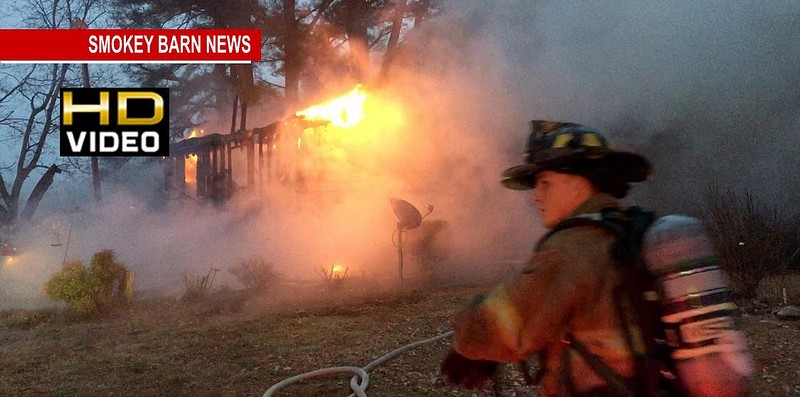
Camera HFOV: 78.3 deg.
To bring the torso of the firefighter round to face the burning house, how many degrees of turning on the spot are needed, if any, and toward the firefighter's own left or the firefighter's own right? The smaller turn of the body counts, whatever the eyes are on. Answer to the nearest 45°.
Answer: approximately 45° to the firefighter's own right

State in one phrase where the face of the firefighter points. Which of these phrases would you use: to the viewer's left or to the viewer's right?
to the viewer's left

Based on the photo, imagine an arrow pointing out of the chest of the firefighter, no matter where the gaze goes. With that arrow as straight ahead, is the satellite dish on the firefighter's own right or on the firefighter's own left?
on the firefighter's own right

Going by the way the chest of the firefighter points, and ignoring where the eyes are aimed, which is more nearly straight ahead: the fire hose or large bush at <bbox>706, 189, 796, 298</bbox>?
the fire hose

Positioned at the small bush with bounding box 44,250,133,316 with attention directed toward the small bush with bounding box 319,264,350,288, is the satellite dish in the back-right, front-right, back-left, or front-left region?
front-right

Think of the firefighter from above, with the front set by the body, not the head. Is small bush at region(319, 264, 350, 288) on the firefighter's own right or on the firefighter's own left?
on the firefighter's own right

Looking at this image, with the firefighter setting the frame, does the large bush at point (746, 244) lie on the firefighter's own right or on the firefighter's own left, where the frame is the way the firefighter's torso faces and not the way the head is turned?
on the firefighter's own right

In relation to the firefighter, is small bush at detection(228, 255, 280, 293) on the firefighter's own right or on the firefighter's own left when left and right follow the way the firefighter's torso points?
on the firefighter's own right

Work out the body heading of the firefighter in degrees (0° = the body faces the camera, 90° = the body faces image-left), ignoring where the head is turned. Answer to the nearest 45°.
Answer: approximately 90°
